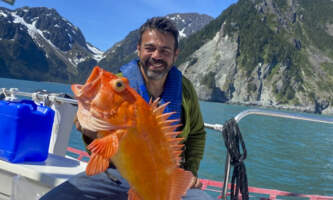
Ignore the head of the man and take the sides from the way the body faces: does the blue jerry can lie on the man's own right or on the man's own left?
on the man's own right

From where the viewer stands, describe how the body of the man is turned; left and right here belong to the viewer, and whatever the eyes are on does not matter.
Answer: facing the viewer

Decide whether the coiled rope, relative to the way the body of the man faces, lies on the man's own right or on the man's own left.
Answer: on the man's own left
